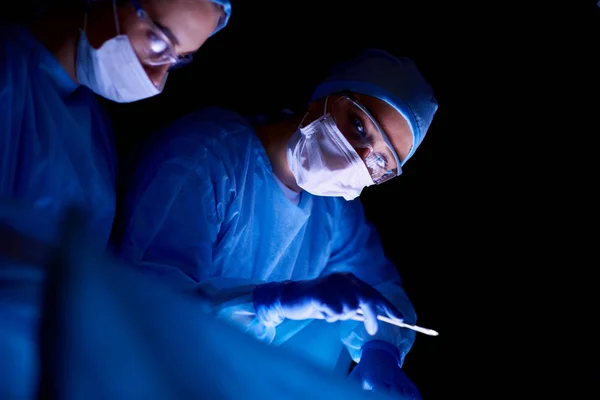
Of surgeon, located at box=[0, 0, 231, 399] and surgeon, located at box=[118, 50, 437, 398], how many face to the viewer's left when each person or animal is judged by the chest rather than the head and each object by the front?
0

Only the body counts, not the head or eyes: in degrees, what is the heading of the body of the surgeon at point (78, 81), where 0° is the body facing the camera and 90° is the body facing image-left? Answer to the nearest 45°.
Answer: approximately 315°

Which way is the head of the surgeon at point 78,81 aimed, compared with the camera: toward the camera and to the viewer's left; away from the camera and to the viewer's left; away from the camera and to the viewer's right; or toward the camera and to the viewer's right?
toward the camera and to the viewer's right

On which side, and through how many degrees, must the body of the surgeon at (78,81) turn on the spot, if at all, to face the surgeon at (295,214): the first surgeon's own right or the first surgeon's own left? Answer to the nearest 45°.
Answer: approximately 45° to the first surgeon's own left

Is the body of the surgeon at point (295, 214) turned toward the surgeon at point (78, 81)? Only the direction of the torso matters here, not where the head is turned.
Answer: no
